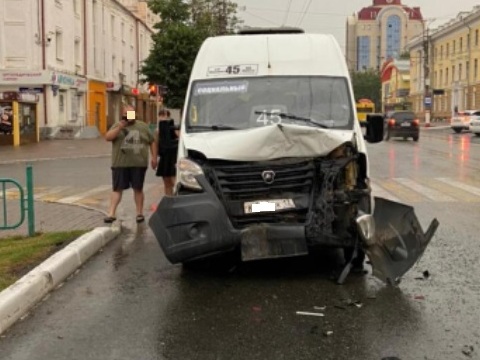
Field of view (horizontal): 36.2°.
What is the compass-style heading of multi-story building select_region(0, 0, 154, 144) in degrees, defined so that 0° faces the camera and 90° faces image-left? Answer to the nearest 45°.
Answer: approximately 315°

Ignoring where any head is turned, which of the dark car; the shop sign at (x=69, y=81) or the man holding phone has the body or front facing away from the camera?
the dark car

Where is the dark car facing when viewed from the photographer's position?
facing away from the viewer

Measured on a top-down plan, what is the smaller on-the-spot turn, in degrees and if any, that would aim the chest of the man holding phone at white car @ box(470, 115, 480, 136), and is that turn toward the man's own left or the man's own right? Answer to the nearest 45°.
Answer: approximately 135° to the man's own left

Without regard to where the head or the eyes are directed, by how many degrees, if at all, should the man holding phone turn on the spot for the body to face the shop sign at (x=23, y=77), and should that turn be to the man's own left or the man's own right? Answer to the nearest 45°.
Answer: approximately 180°

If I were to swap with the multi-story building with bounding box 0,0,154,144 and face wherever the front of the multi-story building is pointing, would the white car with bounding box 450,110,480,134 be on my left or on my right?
on my left

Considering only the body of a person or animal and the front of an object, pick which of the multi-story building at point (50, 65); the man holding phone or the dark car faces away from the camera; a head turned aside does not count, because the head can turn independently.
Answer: the dark car

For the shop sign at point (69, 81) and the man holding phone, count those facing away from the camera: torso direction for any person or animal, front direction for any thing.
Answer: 0

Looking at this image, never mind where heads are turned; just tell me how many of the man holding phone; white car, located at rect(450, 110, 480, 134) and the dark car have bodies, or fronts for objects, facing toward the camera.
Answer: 1

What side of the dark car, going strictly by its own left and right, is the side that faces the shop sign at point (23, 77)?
left

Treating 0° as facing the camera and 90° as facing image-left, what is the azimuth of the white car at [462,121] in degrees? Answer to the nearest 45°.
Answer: approximately 225°

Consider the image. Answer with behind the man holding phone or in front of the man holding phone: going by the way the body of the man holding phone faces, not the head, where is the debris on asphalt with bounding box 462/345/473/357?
in front

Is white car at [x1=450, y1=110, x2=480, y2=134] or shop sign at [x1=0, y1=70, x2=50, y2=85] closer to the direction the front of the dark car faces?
the white car

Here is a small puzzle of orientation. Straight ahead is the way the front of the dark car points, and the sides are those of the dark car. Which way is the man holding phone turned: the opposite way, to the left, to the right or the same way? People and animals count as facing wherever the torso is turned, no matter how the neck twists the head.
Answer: the opposite way
